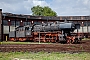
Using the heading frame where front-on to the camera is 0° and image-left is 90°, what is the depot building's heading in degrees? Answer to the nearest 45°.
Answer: approximately 0°

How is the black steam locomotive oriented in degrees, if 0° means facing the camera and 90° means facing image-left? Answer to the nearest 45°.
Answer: approximately 315°
